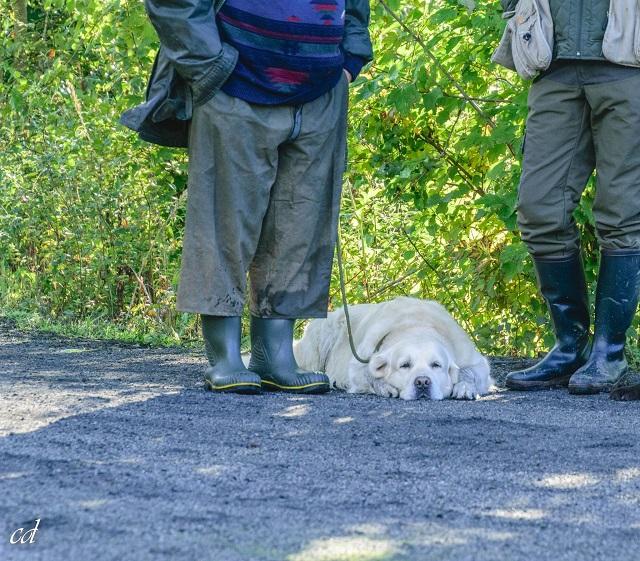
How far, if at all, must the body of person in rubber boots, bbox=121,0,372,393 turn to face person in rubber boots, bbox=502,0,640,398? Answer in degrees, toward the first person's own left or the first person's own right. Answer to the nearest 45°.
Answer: approximately 45° to the first person's own left

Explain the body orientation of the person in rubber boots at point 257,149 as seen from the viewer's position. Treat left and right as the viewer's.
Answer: facing the viewer and to the right of the viewer
